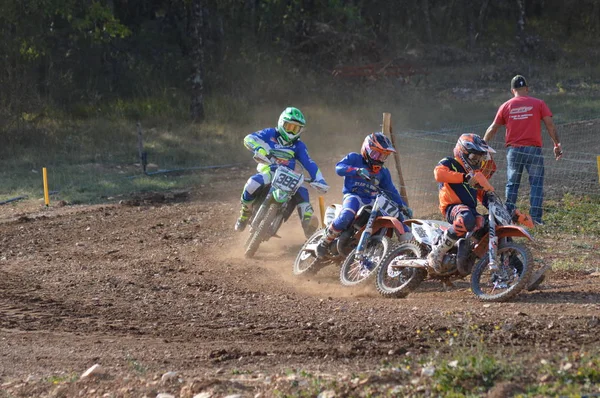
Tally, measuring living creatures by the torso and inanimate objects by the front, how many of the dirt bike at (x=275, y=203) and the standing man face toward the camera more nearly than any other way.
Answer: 1

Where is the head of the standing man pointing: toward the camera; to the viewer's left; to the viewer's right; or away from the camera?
away from the camera

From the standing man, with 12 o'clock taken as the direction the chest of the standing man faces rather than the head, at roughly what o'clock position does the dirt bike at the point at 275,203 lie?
The dirt bike is roughly at 8 o'clock from the standing man.

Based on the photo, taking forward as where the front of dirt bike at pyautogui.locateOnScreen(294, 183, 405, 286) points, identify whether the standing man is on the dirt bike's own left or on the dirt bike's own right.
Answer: on the dirt bike's own left

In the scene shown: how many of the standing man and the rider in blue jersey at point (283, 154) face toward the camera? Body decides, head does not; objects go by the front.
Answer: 1

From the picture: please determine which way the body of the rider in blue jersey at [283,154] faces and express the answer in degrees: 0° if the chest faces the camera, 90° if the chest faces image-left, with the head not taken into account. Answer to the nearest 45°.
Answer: approximately 0°

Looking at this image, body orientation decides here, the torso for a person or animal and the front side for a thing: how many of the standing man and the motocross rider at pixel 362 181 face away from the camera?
1

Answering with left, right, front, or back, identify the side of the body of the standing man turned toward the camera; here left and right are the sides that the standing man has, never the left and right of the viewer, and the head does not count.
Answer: back

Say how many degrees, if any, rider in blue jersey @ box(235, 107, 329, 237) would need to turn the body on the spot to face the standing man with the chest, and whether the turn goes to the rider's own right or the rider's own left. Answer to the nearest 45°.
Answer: approximately 90° to the rider's own left

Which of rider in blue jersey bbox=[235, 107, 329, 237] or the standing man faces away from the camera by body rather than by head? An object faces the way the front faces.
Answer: the standing man

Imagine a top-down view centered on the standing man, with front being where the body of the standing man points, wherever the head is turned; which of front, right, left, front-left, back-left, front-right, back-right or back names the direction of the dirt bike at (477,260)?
back
